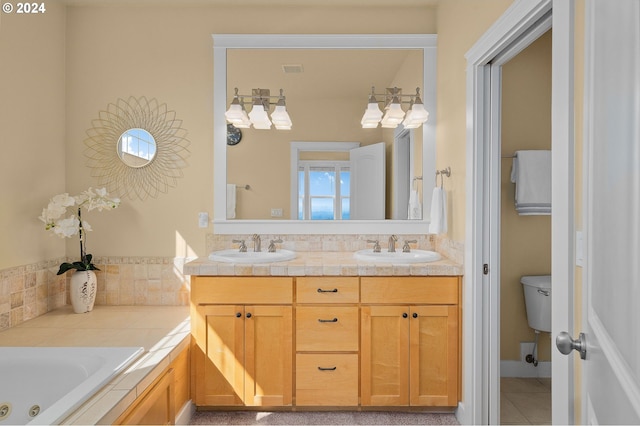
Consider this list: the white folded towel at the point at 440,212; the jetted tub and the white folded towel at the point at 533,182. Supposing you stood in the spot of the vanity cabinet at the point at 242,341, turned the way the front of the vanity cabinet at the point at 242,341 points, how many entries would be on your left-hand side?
2

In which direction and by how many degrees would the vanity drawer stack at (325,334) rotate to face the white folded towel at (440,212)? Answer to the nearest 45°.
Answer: approximately 90° to its left

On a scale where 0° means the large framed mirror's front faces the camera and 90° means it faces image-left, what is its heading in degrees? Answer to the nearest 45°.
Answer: approximately 0°

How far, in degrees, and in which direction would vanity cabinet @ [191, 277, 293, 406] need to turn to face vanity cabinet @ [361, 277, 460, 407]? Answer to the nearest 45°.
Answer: approximately 90° to its left

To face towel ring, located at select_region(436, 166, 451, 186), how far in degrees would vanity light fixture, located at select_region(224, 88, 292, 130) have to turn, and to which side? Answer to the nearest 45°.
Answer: approximately 90° to its left

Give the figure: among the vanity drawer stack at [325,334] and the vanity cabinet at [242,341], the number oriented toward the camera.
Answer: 2

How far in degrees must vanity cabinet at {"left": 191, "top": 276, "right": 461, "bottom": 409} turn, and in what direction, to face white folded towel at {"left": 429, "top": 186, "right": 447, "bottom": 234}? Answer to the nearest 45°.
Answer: approximately 90° to its left
